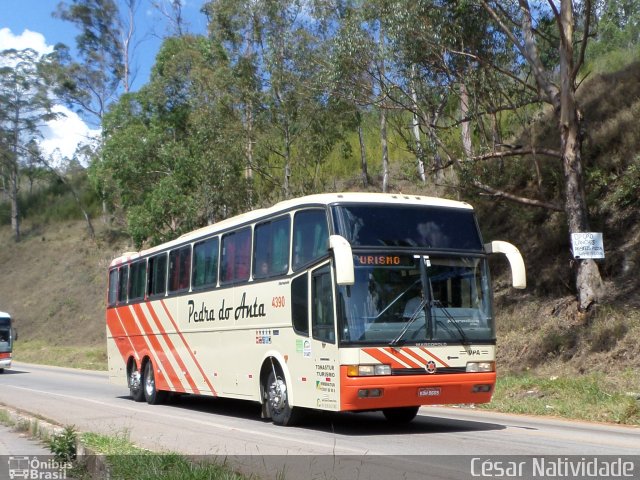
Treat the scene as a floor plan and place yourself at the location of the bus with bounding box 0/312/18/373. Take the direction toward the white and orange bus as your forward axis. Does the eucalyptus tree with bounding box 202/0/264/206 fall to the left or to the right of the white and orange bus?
left

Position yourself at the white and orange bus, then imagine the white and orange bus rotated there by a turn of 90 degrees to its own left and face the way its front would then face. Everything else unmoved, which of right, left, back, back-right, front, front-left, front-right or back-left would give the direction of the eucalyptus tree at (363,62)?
front-left

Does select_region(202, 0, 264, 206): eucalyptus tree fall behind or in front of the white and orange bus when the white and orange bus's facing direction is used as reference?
behind

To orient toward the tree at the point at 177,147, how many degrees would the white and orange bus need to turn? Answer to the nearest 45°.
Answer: approximately 135° to its left

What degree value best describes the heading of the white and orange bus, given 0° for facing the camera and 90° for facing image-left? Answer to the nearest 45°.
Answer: approximately 315°

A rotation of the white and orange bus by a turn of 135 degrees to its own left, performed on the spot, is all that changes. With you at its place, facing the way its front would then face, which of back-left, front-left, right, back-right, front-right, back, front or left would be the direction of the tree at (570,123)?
front-right

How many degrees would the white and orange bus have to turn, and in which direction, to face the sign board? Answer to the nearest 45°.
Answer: approximately 90° to its left

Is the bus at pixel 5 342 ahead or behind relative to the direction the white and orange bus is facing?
behind
